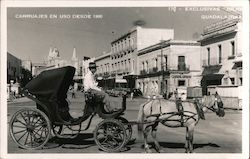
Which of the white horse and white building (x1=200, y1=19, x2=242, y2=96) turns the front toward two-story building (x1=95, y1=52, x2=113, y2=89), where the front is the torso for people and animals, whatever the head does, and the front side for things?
the white building

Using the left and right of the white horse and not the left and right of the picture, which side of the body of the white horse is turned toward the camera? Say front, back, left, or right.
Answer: right

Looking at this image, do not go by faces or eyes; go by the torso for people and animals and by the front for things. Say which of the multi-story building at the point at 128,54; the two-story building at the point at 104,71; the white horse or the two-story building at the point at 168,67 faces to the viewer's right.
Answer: the white horse

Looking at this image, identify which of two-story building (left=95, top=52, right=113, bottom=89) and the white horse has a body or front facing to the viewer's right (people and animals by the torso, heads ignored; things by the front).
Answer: the white horse

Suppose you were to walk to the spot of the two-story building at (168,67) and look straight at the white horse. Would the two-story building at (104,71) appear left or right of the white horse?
right

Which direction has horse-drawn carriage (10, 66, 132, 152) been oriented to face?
to the viewer's right

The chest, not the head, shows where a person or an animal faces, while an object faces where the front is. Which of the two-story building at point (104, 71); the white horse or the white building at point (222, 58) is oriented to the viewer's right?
the white horse

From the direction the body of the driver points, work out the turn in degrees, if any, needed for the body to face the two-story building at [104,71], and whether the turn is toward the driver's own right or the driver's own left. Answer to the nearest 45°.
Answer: approximately 90° to the driver's own left

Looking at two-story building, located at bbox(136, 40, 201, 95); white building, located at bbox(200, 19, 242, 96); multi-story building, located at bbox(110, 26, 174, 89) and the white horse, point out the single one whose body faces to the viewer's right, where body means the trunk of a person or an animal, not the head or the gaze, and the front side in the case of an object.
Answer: the white horse

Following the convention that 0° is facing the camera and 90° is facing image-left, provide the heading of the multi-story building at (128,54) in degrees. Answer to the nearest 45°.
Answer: approximately 45°

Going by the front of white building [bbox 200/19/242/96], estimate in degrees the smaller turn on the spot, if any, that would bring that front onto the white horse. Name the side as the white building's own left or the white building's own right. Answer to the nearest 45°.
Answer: approximately 45° to the white building's own left
